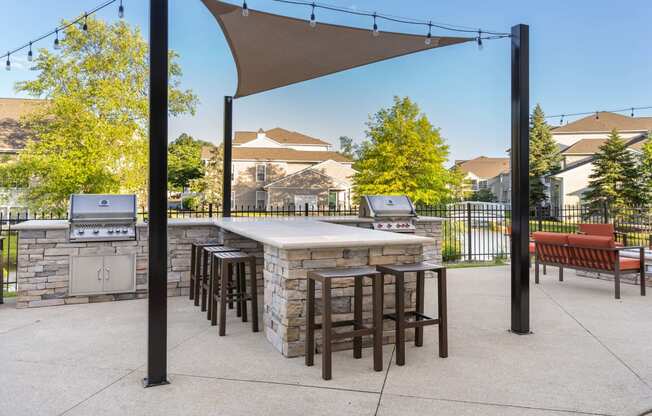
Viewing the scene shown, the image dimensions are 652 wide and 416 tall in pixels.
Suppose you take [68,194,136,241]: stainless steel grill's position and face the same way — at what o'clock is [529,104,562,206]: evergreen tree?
The evergreen tree is roughly at 8 o'clock from the stainless steel grill.

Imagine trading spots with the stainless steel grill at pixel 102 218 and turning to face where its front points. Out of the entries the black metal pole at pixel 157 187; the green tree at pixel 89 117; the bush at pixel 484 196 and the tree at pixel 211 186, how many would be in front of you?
1

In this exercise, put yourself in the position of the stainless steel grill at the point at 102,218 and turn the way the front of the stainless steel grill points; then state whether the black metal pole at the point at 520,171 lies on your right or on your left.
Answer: on your left

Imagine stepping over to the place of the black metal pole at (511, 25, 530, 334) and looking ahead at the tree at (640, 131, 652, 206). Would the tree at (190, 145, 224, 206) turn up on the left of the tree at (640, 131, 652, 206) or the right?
left

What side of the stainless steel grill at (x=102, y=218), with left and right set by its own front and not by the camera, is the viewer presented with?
front

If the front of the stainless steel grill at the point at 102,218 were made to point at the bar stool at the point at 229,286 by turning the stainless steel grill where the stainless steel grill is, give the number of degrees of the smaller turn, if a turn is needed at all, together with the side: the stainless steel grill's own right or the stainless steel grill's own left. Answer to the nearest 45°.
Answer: approximately 45° to the stainless steel grill's own left

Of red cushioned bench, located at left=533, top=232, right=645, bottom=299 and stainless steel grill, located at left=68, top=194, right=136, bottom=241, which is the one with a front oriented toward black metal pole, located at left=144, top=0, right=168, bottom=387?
the stainless steel grill

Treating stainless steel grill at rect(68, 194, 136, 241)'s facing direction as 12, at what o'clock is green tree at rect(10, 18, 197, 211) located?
The green tree is roughly at 6 o'clock from the stainless steel grill.

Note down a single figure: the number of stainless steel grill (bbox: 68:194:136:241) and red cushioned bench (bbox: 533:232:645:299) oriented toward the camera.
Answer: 1
